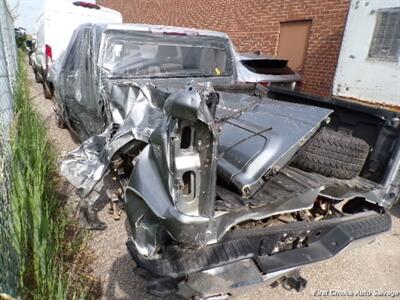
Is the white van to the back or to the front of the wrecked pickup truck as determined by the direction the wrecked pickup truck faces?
to the front

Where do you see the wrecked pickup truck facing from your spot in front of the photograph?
facing away from the viewer and to the left of the viewer
